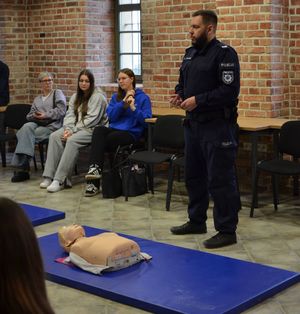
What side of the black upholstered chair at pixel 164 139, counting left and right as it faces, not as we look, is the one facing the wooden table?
left

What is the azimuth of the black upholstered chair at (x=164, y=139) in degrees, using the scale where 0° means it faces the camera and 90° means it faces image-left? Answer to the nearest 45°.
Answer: approximately 45°

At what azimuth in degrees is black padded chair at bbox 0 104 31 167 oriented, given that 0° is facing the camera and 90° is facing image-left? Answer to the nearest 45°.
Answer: approximately 45°

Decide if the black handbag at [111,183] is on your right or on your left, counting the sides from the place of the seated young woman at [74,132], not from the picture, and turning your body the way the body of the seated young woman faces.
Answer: on your left

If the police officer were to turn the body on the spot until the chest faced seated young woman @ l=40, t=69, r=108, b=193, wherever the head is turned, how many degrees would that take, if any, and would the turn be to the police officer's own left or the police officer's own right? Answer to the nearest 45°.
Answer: approximately 90° to the police officer's own right

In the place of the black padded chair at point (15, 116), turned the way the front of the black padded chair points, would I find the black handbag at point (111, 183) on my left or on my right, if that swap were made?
on my left

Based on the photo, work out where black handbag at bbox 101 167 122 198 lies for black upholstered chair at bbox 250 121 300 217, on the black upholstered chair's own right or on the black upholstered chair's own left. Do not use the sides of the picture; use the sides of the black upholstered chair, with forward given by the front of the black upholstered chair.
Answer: on the black upholstered chair's own right

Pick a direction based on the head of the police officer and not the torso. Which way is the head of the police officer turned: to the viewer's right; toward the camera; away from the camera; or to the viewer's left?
to the viewer's left
